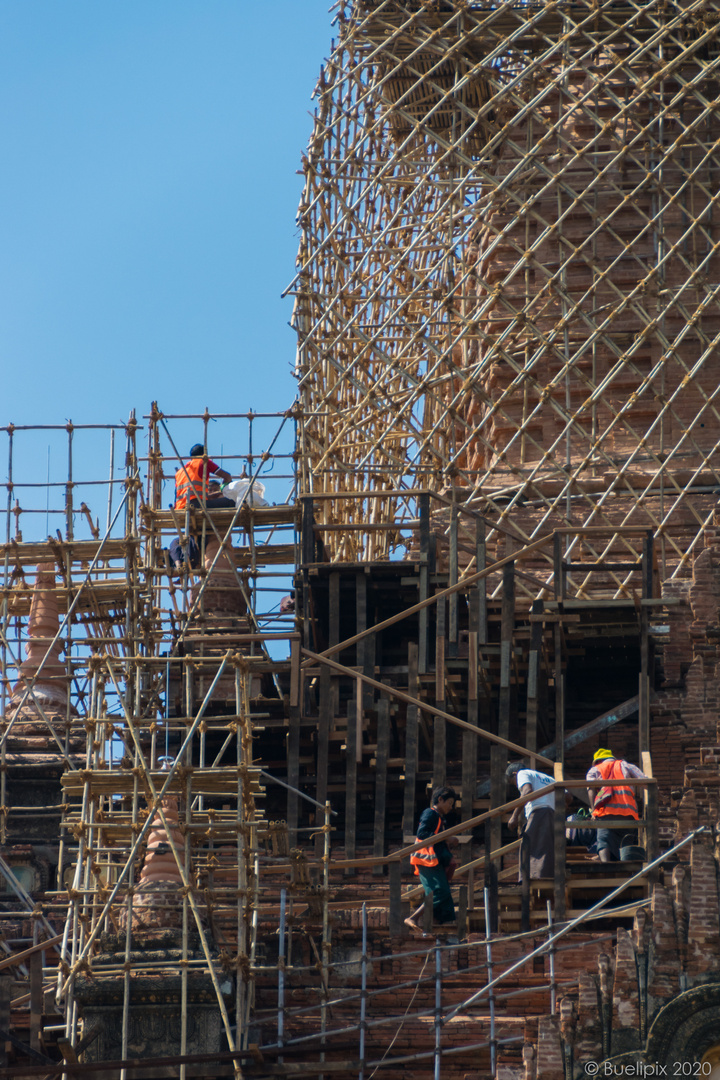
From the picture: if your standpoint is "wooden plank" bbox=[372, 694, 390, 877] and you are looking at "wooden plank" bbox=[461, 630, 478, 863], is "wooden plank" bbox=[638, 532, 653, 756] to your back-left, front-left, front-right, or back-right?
front-left

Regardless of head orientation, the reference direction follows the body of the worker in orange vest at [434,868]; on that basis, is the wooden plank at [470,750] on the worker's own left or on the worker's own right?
on the worker's own left

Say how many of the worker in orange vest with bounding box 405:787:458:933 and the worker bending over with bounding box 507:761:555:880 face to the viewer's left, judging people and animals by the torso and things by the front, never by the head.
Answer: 1

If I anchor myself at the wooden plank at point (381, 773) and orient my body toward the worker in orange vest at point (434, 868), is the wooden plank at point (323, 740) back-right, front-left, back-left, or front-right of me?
back-right

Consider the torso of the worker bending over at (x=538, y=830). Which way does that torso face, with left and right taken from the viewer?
facing to the left of the viewer
